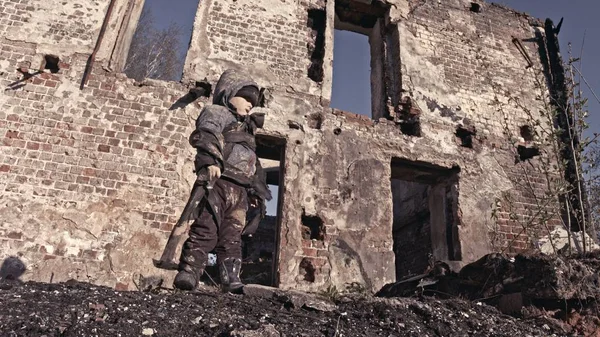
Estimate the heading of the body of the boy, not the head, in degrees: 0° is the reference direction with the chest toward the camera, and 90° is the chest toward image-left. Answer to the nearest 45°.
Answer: approximately 315°

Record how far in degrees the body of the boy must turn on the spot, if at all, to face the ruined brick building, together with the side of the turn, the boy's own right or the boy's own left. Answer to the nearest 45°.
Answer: approximately 135° to the boy's own left

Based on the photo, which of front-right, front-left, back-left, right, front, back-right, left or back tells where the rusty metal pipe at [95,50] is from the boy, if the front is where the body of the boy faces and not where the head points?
back

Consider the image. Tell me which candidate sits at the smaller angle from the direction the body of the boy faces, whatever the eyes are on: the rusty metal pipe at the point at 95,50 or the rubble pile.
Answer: the rubble pile
